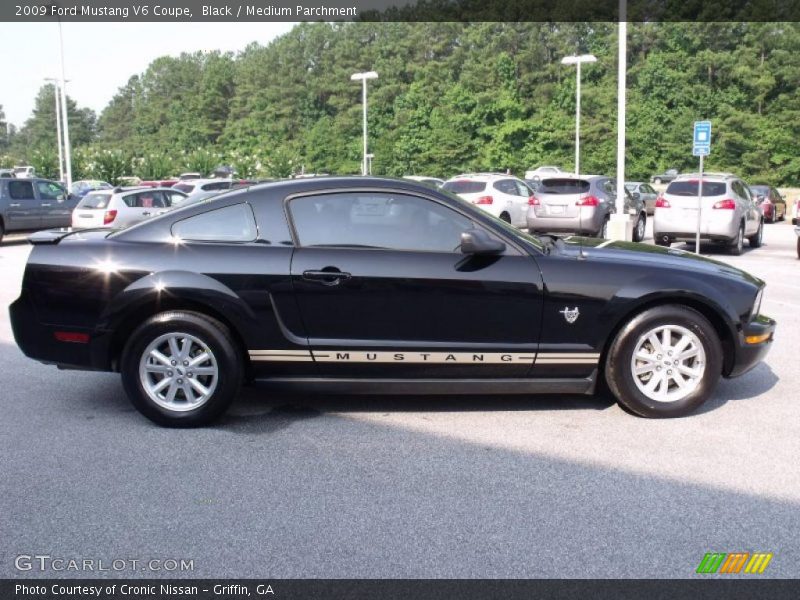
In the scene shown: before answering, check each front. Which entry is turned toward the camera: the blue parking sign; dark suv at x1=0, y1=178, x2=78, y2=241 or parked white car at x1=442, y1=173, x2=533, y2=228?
the blue parking sign

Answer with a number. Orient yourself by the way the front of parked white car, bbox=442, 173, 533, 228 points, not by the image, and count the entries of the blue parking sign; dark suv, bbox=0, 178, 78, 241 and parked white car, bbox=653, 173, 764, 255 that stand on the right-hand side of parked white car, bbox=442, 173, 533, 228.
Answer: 2

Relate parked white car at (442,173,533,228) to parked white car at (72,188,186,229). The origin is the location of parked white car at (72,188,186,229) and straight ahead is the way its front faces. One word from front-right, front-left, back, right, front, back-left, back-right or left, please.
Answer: front-right

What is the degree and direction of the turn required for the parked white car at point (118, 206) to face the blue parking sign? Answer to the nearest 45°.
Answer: approximately 90° to its right

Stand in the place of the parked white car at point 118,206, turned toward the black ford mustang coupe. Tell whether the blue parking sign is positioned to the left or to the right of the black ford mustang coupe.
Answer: left

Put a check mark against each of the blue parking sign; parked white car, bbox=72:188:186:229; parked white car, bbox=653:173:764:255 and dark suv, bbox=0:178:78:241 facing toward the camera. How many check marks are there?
1

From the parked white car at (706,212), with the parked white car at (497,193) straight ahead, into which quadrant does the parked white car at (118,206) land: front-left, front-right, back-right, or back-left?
front-left

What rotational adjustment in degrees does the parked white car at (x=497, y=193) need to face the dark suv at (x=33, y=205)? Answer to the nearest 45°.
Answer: approximately 135° to its left

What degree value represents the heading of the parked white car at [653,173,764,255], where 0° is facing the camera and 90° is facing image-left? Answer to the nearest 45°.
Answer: approximately 225°

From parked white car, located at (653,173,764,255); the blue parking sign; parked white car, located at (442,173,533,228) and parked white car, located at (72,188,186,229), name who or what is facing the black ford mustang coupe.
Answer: the blue parking sign

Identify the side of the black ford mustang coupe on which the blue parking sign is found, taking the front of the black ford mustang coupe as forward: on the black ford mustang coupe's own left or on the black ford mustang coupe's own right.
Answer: on the black ford mustang coupe's own left

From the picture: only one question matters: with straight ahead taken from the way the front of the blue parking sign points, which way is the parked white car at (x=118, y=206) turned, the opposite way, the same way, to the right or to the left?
the opposite way

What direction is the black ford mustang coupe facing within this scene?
to the viewer's right

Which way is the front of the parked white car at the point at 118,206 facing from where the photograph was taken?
facing away from the viewer and to the right of the viewer

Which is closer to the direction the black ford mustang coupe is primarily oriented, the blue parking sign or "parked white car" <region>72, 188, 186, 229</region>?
the blue parking sign

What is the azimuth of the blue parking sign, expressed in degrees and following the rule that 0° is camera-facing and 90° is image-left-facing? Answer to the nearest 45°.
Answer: approximately 0°
